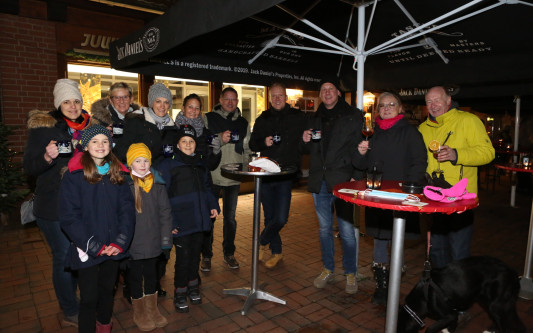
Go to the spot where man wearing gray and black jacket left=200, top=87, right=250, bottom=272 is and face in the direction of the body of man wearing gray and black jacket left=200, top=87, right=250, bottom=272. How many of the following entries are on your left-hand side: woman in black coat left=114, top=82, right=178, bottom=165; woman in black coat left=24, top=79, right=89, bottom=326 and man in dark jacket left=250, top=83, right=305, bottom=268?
1

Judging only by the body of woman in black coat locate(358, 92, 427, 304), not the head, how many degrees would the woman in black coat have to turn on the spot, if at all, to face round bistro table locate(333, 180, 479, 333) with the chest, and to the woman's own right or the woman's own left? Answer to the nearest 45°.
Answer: approximately 45° to the woman's own left

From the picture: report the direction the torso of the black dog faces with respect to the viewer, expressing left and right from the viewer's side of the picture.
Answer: facing to the left of the viewer

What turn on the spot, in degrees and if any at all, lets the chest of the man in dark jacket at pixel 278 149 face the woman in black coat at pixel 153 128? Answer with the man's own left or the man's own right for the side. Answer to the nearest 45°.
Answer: approximately 45° to the man's own right

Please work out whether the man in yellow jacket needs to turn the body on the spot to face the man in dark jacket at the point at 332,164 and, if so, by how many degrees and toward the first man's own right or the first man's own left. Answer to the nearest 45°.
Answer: approximately 45° to the first man's own right

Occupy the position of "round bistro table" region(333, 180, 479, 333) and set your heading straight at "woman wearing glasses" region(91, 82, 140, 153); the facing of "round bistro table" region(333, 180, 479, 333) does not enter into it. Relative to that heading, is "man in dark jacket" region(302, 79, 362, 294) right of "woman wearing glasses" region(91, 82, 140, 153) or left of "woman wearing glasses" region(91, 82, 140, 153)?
right

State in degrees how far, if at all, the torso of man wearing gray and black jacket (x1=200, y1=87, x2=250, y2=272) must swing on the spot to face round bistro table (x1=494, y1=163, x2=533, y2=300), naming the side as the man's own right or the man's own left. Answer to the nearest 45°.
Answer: approximately 90° to the man's own left

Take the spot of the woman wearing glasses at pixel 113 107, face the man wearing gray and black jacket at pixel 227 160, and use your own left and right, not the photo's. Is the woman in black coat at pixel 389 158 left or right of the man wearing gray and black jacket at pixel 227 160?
right

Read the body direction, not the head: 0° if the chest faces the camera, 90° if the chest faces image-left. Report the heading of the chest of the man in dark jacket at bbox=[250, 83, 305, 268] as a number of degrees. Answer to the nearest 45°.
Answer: approximately 0°

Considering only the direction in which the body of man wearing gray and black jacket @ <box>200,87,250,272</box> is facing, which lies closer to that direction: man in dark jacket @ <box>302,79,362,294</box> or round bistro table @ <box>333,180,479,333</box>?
the round bistro table
